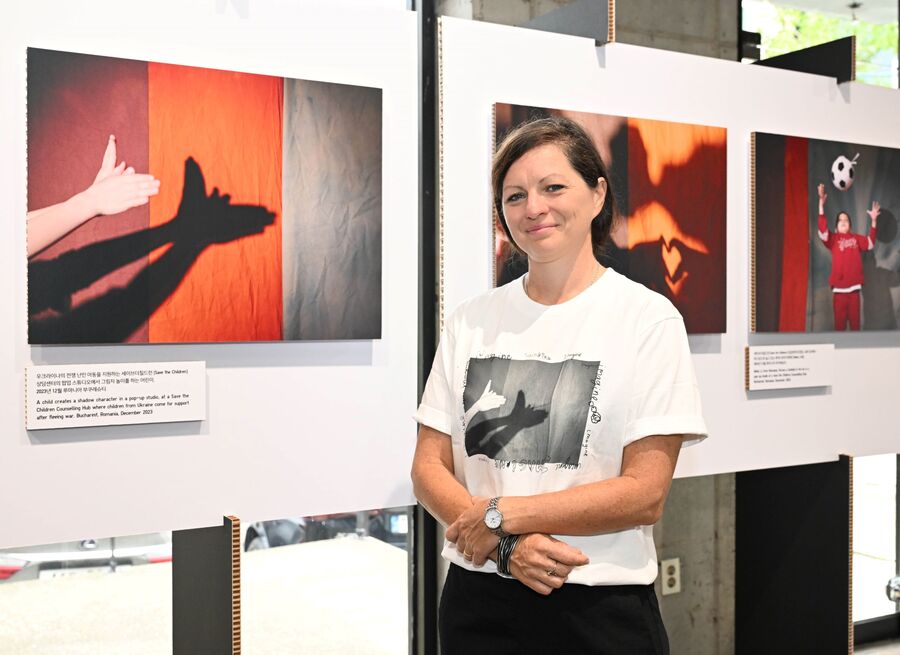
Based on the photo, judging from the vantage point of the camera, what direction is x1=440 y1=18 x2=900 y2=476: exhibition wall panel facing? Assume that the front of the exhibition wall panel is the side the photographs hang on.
facing the viewer and to the right of the viewer

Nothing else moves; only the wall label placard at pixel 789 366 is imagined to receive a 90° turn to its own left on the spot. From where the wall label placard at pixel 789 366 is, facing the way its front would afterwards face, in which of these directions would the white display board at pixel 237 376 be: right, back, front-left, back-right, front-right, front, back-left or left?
back

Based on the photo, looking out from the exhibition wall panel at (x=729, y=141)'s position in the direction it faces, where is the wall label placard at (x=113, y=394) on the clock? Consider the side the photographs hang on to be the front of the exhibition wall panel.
The wall label placard is roughly at 3 o'clock from the exhibition wall panel.

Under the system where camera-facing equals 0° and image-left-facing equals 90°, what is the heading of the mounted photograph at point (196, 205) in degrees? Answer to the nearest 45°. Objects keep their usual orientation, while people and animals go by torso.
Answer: approximately 315°

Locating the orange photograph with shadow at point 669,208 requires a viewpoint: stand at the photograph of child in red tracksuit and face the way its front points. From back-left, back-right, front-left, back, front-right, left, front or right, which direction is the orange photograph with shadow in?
right

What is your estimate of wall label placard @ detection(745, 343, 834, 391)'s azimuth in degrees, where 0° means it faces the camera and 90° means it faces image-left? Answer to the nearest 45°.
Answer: approximately 315°

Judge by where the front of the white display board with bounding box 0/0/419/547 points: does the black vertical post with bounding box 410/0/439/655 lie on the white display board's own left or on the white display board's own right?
on the white display board's own left

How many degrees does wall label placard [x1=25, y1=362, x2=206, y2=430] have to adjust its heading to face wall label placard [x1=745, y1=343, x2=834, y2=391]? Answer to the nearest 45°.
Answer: approximately 45° to its left

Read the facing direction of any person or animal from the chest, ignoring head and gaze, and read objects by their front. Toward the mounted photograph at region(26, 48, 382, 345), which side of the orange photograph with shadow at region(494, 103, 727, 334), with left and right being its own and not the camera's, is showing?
right

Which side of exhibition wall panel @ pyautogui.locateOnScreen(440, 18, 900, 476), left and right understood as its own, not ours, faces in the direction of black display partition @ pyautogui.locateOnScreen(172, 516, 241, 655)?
right
